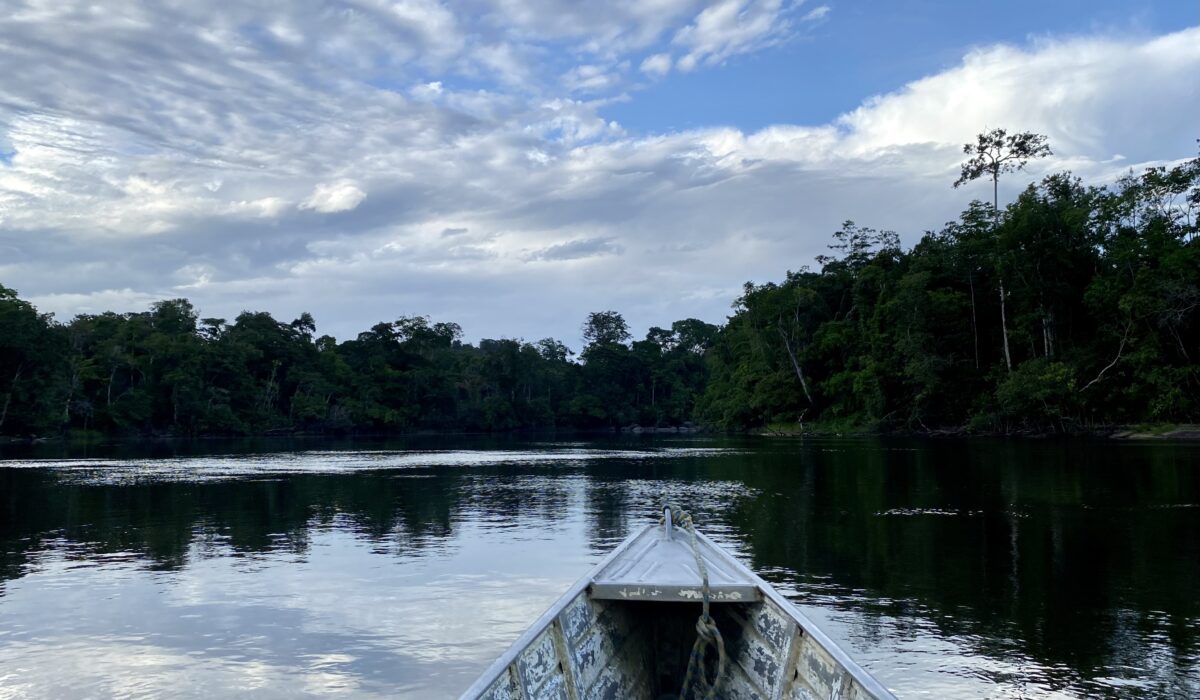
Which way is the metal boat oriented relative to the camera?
away from the camera
